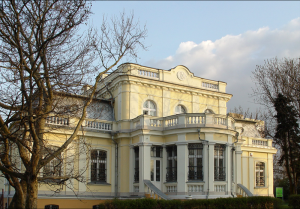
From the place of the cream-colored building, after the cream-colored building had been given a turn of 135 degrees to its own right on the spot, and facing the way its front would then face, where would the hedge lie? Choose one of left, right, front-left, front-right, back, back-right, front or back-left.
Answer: left

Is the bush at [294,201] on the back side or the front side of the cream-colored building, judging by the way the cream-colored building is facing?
on the front side

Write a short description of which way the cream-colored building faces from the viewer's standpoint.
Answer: facing the viewer and to the right of the viewer
